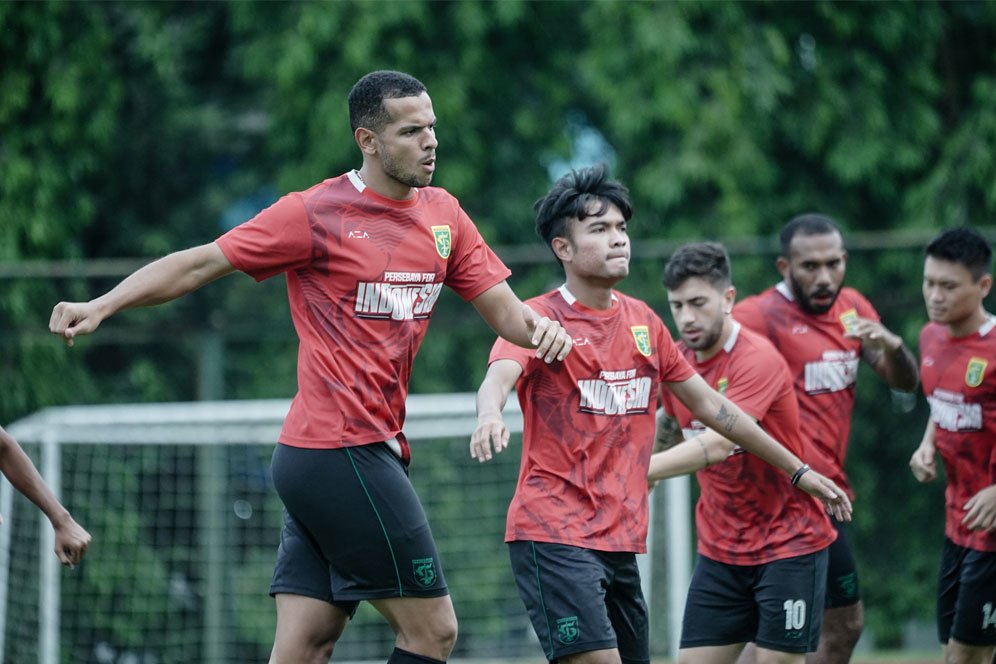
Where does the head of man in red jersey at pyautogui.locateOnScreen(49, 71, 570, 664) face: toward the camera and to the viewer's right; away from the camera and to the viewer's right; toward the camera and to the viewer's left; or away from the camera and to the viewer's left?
toward the camera and to the viewer's right

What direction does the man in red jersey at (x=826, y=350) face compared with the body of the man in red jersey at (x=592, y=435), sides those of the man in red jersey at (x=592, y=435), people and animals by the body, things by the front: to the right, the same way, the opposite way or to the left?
the same way

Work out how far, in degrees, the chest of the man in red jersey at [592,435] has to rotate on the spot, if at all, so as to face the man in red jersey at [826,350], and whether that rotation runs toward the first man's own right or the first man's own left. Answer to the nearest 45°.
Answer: approximately 90° to the first man's own left

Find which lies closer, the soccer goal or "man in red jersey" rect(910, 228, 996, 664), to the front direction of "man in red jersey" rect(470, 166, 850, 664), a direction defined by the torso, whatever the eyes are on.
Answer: the man in red jersey

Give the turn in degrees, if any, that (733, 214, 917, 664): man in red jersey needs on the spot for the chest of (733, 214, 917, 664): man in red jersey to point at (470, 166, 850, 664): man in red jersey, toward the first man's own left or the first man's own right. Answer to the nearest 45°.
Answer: approximately 90° to the first man's own right

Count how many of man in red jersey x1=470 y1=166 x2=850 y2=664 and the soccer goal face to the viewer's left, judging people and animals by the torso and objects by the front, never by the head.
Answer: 0

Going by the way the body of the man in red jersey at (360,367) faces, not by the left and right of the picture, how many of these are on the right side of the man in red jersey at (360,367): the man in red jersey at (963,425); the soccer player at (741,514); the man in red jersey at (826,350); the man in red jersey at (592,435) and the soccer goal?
0

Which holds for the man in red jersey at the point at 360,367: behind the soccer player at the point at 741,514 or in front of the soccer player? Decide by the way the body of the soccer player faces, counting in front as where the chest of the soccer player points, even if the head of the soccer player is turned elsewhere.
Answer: in front

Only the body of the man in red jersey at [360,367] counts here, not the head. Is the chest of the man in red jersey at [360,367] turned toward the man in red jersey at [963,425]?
no

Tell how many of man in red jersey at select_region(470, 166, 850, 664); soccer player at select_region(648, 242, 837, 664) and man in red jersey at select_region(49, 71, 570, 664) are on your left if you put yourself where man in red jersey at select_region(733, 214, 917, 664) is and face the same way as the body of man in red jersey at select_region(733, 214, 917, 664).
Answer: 0

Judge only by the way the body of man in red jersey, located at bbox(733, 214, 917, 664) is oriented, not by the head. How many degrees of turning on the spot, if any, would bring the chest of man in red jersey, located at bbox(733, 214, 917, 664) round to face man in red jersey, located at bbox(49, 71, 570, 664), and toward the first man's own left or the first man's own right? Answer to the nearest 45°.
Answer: approximately 90° to the first man's own right

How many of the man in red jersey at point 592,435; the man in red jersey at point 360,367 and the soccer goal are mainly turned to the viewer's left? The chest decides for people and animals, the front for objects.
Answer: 0

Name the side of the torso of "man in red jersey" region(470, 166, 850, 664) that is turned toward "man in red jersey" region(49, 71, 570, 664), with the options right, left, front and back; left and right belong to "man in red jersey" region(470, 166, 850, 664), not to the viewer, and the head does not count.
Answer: right

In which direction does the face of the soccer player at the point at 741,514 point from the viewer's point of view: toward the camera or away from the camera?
toward the camera

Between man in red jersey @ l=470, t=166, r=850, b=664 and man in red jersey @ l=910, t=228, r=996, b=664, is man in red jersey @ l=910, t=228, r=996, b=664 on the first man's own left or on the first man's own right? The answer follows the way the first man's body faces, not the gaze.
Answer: on the first man's own left

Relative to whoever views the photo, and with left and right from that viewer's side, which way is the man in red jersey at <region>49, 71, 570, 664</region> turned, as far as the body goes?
facing the viewer and to the right of the viewer

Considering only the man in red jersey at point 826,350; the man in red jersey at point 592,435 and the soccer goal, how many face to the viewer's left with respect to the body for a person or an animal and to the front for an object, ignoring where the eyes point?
0

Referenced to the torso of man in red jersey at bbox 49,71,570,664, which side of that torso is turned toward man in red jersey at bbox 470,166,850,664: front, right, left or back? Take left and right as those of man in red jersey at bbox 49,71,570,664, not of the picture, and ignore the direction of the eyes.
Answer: left

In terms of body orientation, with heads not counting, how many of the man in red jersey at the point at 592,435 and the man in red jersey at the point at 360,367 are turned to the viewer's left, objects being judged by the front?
0

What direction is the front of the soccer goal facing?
toward the camera
